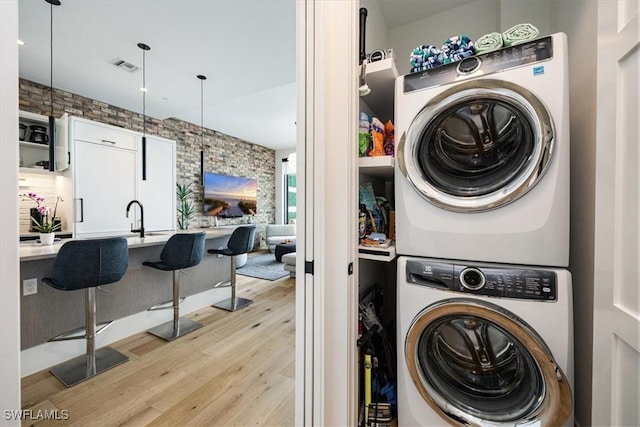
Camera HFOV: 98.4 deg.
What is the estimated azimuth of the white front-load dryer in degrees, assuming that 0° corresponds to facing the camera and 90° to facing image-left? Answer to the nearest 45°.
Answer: approximately 45°

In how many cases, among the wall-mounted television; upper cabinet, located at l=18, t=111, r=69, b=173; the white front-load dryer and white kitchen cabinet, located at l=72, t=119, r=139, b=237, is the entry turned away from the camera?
0

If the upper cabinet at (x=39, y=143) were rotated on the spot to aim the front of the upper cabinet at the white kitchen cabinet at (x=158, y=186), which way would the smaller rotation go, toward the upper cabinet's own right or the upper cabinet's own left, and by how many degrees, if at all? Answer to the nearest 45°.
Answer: approximately 45° to the upper cabinet's own left

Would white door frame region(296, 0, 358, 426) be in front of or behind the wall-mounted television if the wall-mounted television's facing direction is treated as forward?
in front

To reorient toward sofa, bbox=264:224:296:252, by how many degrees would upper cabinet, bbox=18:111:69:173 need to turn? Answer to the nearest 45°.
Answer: approximately 45° to its left

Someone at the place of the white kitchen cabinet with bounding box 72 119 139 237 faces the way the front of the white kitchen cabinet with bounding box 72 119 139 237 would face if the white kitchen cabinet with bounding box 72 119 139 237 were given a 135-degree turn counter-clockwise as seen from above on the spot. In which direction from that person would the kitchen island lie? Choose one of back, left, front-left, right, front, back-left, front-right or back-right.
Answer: back

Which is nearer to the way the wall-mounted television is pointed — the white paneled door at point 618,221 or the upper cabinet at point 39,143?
the white paneled door

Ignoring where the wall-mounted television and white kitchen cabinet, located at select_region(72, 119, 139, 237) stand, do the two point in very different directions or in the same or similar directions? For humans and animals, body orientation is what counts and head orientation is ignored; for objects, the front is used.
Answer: same or similar directions

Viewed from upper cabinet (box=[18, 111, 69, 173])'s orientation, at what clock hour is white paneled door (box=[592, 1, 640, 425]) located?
The white paneled door is roughly at 1 o'clock from the upper cabinet.

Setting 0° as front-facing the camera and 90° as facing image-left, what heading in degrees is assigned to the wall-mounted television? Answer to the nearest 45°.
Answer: approximately 315°

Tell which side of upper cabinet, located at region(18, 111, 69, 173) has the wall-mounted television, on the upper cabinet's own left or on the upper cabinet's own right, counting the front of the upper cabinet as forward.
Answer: on the upper cabinet's own left

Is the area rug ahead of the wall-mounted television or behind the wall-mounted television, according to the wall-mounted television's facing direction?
ahead

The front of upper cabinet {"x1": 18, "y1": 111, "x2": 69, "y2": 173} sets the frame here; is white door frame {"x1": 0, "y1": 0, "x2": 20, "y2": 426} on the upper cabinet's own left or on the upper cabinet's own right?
on the upper cabinet's own right

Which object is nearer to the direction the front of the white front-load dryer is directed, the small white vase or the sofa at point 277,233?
the small white vase
